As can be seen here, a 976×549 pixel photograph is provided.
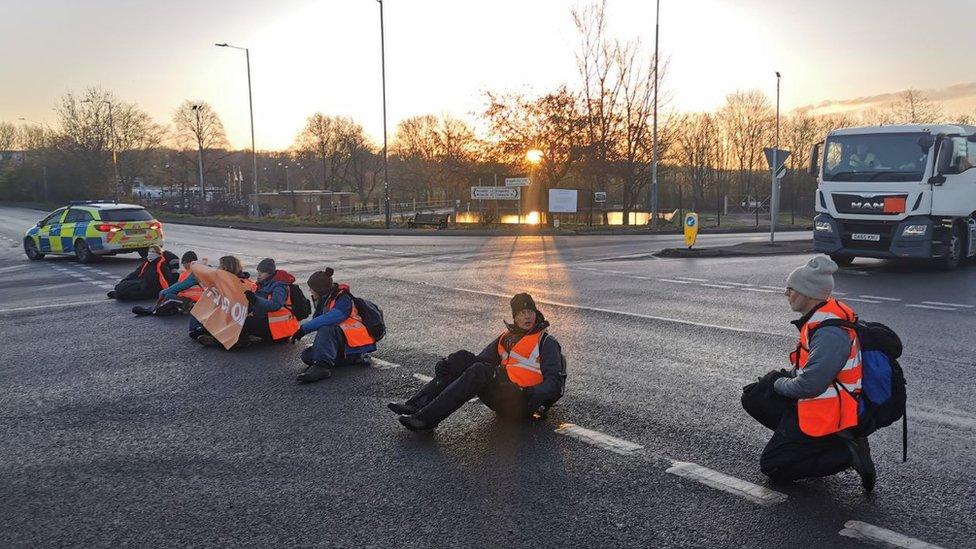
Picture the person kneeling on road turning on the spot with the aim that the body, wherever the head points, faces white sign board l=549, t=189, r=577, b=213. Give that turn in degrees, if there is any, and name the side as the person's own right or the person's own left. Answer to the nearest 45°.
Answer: approximately 90° to the person's own right

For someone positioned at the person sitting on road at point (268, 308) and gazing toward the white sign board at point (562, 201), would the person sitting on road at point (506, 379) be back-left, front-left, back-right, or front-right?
back-right

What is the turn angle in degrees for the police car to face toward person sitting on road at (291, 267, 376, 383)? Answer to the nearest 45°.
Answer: approximately 135° to its left

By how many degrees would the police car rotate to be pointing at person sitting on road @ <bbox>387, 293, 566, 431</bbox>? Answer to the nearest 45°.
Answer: approximately 135° to its left

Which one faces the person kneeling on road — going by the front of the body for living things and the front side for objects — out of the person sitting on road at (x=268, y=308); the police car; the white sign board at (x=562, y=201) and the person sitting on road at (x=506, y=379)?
the white sign board

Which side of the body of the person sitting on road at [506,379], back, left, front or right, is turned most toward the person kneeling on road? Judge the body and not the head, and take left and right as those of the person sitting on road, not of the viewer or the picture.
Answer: left

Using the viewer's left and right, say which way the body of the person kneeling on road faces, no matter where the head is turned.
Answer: facing to the left of the viewer

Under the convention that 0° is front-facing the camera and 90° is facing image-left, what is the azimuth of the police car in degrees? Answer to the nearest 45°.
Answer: approximately 135°

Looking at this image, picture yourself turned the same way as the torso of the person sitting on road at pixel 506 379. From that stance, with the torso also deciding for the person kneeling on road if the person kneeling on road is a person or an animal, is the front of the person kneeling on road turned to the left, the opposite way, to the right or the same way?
to the right
